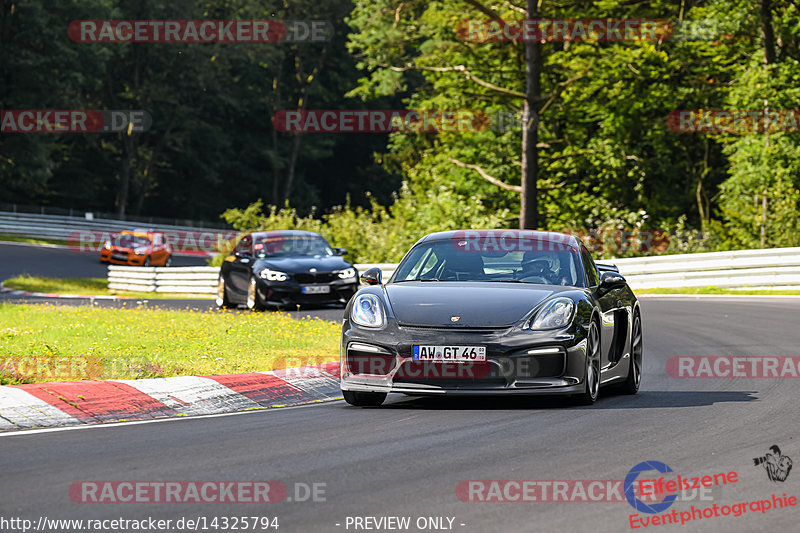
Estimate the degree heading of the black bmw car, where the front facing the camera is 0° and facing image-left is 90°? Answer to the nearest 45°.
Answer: approximately 315°

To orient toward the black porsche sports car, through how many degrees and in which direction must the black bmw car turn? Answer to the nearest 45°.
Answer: approximately 45° to its right

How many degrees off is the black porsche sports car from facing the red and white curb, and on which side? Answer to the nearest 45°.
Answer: approximately 45° to its right

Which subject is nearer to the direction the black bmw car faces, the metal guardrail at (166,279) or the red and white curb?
the red and white curb

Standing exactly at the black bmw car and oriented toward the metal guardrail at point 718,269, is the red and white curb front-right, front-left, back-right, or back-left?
back-right

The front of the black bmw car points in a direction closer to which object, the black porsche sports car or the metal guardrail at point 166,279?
the black porsche sports car

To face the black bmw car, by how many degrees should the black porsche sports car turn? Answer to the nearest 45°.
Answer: approximately 135° to its right

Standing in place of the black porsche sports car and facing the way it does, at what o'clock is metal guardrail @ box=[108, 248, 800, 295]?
The metal guardrail is roughly at 5 o'clock from the black porsche sports car.
